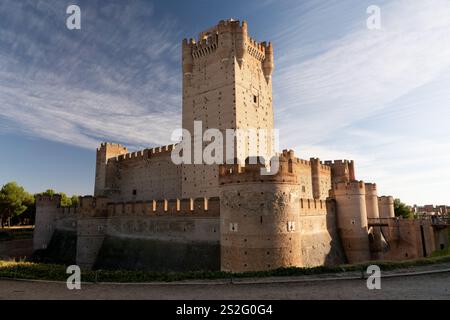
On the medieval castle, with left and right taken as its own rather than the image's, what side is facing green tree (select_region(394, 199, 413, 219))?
left

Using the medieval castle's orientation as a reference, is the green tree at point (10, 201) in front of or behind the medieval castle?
behind

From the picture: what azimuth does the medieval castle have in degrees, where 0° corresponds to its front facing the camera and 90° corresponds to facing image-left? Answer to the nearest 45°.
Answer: approximately 315°
